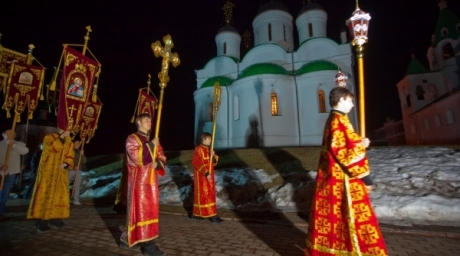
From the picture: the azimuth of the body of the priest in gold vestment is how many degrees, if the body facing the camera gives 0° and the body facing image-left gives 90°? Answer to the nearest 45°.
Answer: approximately 315°

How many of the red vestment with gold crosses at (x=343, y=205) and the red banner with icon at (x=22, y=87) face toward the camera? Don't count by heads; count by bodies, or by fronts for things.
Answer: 1

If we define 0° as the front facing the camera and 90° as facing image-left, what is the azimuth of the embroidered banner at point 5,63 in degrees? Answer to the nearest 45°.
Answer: approximately 315°

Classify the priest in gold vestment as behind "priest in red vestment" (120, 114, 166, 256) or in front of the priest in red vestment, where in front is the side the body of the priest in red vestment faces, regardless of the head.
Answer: behind

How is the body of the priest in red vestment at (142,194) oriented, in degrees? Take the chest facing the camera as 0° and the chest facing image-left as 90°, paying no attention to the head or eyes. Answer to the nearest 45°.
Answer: approximately 315°

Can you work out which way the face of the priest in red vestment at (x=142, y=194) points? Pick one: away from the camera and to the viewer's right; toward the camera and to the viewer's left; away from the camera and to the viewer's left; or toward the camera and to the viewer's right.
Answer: toward the camera and to the viewer's right
